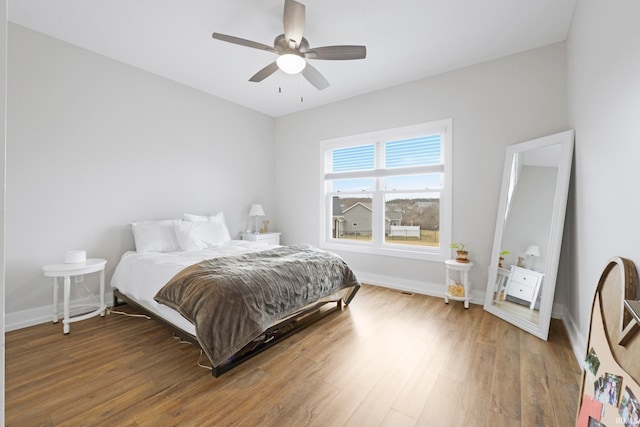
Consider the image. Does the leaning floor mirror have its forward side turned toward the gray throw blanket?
yes

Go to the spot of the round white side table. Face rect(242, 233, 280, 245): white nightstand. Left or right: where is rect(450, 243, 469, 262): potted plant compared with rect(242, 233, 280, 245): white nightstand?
right

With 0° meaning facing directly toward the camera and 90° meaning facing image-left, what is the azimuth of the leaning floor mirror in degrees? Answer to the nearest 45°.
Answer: approximately 45°

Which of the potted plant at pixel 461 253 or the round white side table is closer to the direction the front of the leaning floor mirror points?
the round white side table

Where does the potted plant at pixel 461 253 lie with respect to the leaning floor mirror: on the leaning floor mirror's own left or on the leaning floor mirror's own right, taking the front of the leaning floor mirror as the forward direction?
on the leaning floor mirror's own right

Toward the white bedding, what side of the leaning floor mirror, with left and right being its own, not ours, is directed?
front

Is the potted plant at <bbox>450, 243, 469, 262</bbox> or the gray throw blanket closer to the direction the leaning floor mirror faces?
the gray throw blanket

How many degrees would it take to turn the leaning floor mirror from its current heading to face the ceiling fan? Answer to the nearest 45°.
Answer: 0° — it already faces it

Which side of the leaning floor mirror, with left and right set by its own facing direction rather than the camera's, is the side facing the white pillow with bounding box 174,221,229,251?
front
